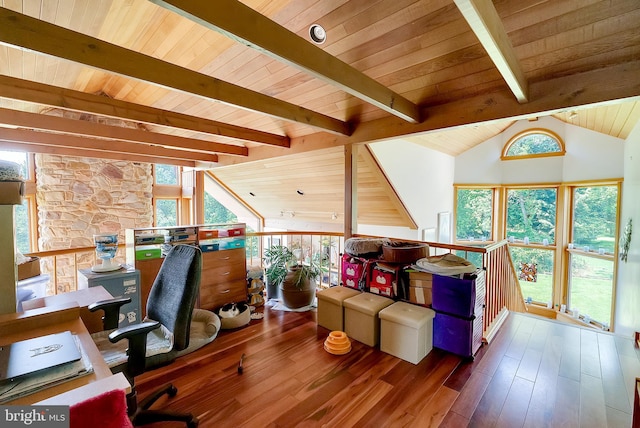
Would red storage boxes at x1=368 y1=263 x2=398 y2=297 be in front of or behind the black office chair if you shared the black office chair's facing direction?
behind

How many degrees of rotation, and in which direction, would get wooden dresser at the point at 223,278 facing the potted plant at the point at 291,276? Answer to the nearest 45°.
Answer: approximately 90° to its left

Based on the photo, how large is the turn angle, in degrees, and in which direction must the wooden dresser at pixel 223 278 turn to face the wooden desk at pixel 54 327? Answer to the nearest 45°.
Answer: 0° — it already faces it

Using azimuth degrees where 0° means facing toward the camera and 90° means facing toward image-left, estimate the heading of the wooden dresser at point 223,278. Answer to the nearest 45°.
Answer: approximately 0°

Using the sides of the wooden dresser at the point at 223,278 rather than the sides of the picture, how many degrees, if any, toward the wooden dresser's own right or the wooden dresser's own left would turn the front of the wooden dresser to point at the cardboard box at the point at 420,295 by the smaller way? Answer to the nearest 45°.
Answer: approximately 45° to the wooden dresser's own left

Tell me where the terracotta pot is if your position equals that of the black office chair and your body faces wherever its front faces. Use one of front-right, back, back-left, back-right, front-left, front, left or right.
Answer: back

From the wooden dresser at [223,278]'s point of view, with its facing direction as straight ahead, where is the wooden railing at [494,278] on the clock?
The wooden railing is roughly at 10 o'clock from the wooden dresser.

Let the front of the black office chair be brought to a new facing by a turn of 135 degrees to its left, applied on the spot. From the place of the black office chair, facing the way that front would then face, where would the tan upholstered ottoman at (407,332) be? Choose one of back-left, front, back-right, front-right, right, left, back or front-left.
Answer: front

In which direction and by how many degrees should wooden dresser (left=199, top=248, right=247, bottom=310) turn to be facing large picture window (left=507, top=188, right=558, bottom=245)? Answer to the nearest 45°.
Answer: approximately 90° to its left

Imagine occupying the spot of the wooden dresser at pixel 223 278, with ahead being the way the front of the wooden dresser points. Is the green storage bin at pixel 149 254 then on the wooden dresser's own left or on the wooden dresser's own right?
on the wooden dresser's own right

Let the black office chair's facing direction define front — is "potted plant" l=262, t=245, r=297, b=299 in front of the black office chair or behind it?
behind

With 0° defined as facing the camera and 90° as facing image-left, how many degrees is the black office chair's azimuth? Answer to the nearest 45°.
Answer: approximately 45°
